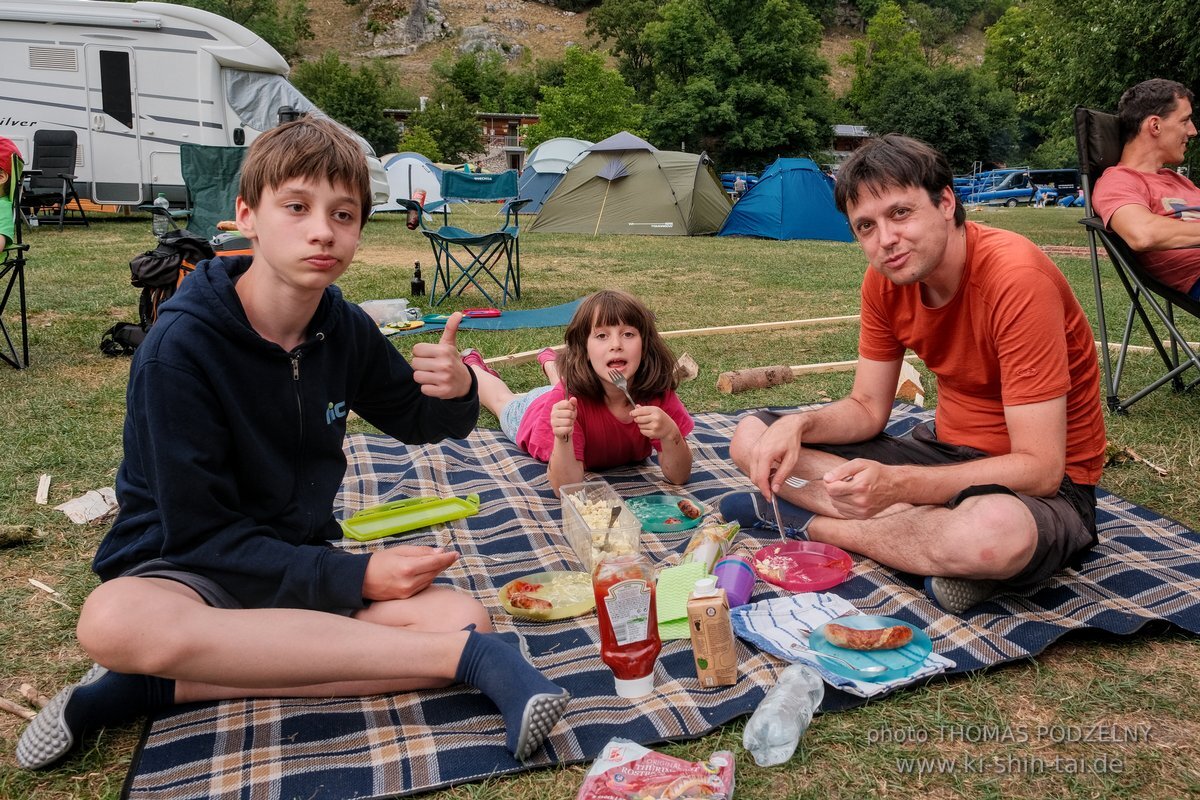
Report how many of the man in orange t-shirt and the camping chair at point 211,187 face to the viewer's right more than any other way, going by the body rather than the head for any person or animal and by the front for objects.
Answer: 0

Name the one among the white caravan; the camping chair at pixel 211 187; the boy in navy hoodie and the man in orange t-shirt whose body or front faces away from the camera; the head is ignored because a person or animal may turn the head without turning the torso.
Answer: the camping chair

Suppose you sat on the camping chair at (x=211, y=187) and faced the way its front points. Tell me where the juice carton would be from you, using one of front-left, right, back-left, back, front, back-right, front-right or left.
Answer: front-left

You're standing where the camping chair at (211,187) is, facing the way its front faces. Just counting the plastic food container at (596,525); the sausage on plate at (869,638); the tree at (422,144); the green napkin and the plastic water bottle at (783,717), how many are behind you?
4

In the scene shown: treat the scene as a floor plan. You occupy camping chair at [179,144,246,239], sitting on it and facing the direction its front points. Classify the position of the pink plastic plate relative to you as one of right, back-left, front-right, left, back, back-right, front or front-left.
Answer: front-left

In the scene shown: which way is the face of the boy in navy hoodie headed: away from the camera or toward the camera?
toward the camera

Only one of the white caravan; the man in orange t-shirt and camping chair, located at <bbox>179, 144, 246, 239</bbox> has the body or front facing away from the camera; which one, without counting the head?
the camping chair

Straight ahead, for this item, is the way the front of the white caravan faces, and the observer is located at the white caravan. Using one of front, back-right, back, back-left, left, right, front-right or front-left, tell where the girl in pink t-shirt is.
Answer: right

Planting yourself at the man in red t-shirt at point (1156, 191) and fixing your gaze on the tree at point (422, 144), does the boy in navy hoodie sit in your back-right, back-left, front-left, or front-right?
back-left

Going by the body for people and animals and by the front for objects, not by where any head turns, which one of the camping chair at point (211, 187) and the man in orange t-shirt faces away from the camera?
the camping chair

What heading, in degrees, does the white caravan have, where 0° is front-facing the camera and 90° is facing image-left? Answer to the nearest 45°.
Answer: approximately 270°

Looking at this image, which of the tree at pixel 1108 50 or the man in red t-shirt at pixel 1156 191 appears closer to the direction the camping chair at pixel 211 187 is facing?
the tree

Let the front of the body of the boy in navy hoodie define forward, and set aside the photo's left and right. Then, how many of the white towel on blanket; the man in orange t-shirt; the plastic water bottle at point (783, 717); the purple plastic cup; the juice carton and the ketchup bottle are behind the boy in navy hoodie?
0

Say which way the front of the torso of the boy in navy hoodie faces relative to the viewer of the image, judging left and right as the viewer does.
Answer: facing the viewer and to the right of the viewer
